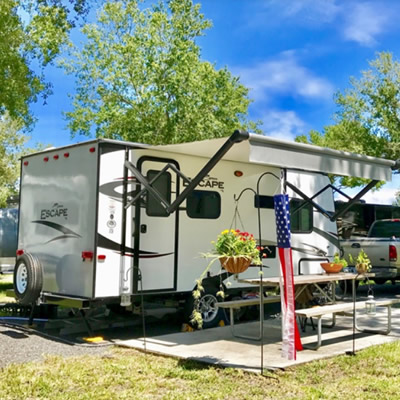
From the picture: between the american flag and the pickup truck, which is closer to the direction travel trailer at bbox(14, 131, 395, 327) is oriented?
the pickup truck

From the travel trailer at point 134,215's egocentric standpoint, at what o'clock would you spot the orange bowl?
The orange bowl is roughly at 1 o'clock from the travel trailer.

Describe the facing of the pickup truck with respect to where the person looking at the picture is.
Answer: facing away from the viewer and to the right of the viewer

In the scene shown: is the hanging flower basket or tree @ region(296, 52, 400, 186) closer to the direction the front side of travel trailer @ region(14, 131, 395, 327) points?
the tree

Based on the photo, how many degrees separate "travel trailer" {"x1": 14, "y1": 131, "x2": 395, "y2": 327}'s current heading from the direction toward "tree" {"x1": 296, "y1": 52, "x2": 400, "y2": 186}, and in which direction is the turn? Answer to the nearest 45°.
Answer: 0° — it already faces it

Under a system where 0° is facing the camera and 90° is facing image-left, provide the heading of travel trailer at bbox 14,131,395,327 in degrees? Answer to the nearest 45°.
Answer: approximately 225°

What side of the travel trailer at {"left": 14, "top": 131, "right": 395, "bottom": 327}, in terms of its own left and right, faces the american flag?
right

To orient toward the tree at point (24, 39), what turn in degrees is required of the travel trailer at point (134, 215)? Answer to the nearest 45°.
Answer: approximately 90° to its left

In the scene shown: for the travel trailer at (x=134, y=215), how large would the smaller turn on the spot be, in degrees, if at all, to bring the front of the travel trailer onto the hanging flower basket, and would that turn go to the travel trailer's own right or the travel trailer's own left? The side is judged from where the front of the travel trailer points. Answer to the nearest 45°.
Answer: approximately 90° to the travel trailer's own right
